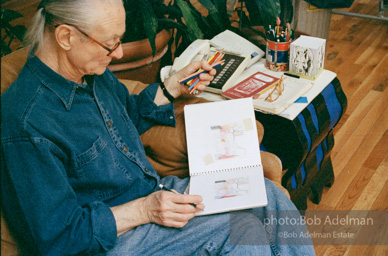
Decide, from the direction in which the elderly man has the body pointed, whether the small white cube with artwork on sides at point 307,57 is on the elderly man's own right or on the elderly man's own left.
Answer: on the elderly man's own left

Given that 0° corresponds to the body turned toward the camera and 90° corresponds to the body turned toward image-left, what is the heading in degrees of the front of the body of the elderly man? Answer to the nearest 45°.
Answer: approximately 315°

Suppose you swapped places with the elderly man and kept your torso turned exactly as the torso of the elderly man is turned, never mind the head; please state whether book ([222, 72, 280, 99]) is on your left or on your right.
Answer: on your left

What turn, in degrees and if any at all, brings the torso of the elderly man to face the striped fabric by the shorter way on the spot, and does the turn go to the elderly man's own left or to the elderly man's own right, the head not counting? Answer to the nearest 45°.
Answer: approximately 45° to the elderly man's own left

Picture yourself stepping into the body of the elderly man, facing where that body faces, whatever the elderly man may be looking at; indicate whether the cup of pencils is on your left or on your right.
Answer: on your left
